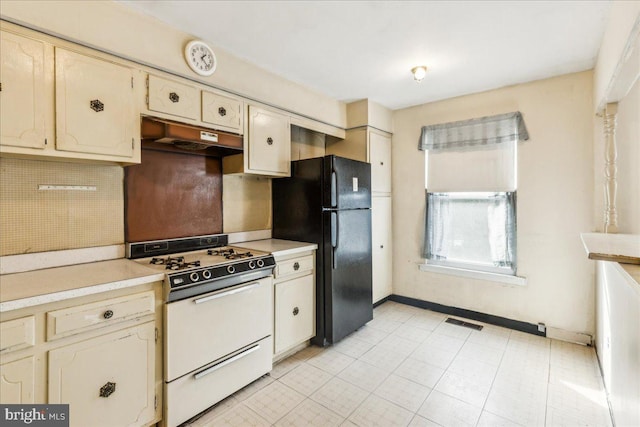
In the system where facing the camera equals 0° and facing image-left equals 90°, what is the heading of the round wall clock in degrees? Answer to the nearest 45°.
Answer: approximately 315°

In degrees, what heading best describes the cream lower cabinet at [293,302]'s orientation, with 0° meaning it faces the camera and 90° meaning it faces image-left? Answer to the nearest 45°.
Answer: approximately 315°

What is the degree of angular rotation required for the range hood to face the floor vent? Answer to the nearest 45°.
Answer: approximately 45° to its left

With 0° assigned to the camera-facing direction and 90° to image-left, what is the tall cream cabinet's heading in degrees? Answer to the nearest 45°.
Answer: approximately 315°

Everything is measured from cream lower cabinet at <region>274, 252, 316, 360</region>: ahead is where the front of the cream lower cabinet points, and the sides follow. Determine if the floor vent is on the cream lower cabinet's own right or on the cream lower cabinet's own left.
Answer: on the cream lower cabinet's own left
